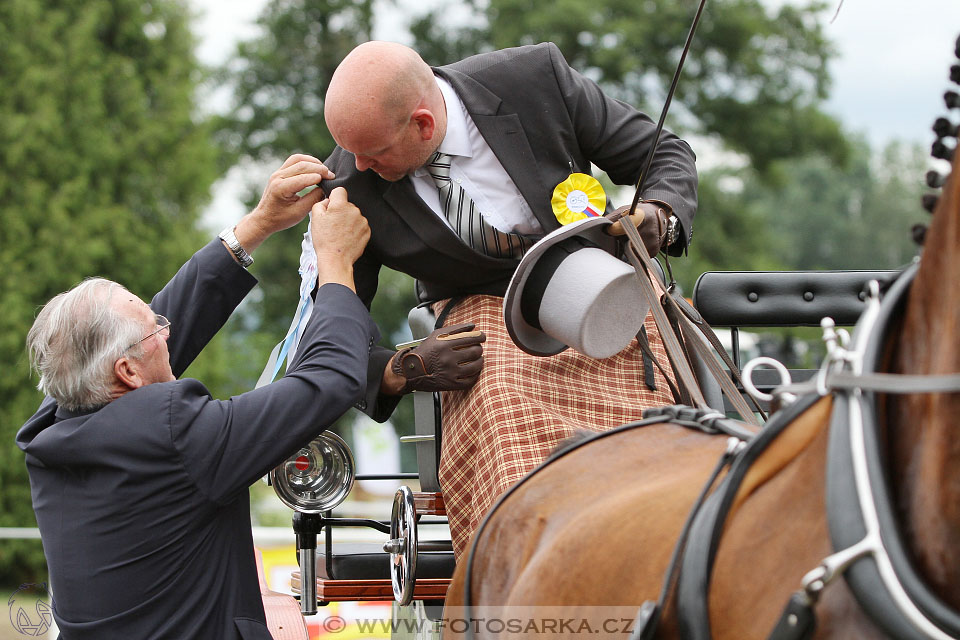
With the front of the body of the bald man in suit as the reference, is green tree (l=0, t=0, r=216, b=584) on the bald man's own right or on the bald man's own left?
on the bald man's own right

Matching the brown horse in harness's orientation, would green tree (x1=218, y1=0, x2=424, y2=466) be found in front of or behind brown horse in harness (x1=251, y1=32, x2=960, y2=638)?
behind

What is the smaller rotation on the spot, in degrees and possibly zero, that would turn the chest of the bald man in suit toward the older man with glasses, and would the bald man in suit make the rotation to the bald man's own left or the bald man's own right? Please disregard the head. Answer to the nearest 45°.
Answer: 0° — they already face them

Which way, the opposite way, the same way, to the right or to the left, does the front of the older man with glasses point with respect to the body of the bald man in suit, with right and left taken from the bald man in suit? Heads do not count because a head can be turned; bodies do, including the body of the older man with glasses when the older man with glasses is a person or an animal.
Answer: the opposite way

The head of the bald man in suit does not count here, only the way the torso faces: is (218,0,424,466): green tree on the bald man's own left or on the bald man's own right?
on the bald man's own right

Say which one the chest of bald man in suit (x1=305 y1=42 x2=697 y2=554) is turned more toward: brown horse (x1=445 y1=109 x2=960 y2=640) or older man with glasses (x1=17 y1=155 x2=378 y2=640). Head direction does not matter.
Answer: the older man with glasses

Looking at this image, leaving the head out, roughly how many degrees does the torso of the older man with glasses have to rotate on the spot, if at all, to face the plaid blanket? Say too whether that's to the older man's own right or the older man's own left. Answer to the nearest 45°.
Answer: approximately 45° to the older man's own right

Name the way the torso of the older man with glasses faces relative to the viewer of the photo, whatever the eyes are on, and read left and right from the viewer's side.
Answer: facing away from the viewer and to the right of the viewer

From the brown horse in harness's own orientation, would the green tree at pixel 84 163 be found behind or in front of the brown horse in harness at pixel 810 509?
behind
